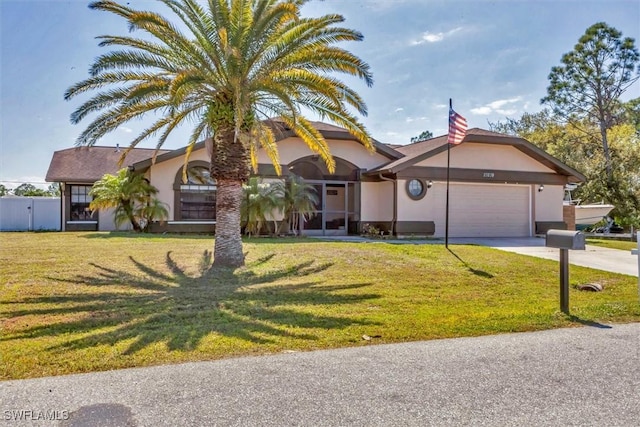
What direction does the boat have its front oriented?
to the viewer's right

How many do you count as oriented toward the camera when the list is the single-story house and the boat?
1

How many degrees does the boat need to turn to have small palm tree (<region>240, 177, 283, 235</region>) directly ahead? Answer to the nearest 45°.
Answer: approximately 135° to its right

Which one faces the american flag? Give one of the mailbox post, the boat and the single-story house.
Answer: the single-story house

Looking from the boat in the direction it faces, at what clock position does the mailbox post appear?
The mailbox post is roughly at 3 o'clock from the boat.

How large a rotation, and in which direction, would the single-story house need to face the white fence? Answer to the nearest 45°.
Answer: approximately 90° to its right

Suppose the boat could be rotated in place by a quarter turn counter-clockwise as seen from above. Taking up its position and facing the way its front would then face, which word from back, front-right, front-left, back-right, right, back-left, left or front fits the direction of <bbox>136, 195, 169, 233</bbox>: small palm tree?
back-left

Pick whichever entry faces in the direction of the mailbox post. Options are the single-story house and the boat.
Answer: the single-story house
